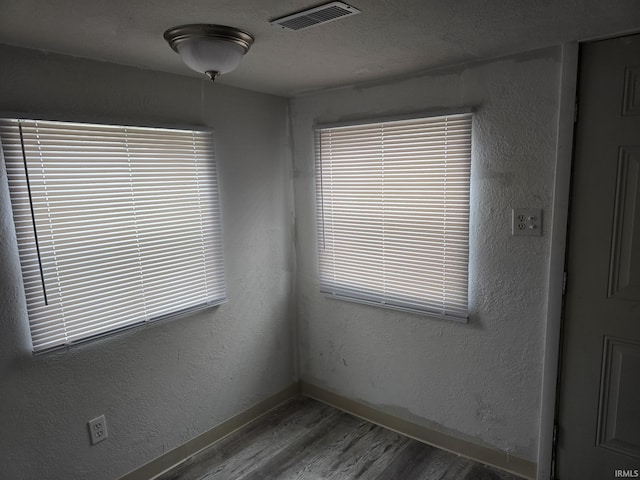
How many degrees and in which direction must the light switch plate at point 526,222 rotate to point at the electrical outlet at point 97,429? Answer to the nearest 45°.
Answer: approximately 45° to its right

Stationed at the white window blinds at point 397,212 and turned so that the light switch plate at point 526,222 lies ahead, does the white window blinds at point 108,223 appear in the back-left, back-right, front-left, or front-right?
back-right

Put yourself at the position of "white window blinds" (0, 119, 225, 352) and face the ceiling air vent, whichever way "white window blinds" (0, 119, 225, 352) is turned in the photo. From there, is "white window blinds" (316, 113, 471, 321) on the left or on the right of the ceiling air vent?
left

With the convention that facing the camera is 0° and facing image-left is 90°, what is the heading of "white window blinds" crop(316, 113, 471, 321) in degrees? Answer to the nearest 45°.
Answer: approximately 45°
